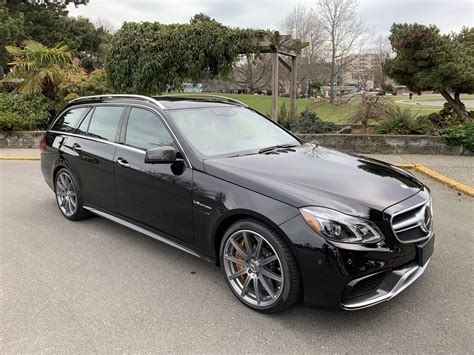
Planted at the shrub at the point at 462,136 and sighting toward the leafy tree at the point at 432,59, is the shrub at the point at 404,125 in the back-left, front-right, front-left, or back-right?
front-left

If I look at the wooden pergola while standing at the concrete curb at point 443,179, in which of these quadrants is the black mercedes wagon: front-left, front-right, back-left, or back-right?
back-left

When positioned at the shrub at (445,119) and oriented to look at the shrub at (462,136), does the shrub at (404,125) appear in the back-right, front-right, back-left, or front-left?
front-right

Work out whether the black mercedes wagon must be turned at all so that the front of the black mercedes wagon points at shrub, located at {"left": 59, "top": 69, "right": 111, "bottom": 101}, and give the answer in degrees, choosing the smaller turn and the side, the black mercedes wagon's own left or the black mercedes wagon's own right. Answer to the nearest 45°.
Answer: approximately 180°

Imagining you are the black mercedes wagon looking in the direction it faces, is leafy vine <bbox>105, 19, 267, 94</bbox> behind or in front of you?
behind

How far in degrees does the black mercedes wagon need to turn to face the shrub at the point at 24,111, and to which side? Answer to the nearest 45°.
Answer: approximately 180°

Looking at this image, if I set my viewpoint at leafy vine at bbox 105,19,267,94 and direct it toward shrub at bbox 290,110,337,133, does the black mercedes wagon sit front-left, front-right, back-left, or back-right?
front-right

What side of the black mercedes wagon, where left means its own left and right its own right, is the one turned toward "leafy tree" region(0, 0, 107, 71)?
back

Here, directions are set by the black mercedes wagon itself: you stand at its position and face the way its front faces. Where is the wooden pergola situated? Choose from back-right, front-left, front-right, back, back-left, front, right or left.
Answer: back-left

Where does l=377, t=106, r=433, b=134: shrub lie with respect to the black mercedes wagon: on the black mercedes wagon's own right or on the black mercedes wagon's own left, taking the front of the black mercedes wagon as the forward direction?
on the black mercedes wagon's own left

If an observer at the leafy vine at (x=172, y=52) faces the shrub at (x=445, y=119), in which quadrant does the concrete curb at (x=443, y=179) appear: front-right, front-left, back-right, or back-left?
front-right

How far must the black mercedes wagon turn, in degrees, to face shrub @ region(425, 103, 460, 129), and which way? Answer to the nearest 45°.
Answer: approximately 90° to its left

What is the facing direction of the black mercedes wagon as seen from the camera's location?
facing the viewer and to the right of the viewer

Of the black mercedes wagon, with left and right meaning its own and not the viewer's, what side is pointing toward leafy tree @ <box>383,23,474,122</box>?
left

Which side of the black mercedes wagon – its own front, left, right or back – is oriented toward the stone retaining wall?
left
